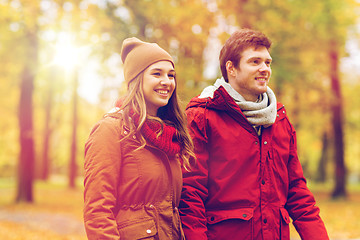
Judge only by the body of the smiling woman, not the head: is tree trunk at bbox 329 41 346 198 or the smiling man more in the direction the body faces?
the smiling man

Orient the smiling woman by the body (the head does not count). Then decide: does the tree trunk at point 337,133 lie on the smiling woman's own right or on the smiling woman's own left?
on the smiling woman's own left

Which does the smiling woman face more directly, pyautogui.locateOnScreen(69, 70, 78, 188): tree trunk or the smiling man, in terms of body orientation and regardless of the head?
the smiling man

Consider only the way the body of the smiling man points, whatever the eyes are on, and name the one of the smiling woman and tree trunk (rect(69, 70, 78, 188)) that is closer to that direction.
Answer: the smiling woman

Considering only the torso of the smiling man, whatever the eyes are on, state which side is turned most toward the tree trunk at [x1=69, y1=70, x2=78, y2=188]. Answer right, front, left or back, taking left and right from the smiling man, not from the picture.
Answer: back

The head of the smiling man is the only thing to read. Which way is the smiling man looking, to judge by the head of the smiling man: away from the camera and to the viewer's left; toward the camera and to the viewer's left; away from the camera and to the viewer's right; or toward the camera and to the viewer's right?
toward the camera and to the viewer's right

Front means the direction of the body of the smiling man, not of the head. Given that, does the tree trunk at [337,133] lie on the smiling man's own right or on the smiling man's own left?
on the smiling man's own left

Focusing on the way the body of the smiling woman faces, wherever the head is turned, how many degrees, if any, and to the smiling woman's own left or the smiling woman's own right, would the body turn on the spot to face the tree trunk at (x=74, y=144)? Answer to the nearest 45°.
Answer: approximately 135° to the smiling woman's own left

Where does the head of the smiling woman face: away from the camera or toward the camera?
toward the camera

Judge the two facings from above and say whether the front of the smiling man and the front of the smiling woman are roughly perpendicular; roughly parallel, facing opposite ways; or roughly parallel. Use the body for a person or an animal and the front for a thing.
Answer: roughly parallel

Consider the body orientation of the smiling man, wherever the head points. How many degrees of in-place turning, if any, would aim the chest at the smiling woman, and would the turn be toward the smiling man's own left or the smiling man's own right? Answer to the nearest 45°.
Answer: approximately 90° to the smiling man's own right

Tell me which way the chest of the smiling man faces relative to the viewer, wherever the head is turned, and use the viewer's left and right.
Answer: facing the viewer and to the right of the viewer

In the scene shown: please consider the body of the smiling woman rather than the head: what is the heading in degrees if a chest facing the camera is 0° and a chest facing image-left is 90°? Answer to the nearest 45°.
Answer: approximately 315°

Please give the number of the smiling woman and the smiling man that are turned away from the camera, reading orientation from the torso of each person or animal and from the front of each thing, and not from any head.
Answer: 0
